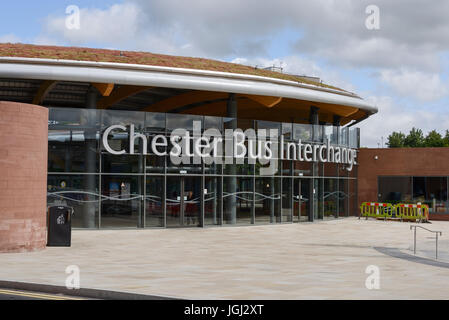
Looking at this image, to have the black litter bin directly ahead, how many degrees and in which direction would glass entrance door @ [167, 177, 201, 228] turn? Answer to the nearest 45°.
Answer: approximately 45° to its right

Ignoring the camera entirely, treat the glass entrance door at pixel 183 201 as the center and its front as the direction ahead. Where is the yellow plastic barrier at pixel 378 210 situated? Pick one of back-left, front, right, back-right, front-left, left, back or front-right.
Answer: back-left

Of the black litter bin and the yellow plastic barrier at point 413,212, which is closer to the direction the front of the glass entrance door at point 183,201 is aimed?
the black litter bin

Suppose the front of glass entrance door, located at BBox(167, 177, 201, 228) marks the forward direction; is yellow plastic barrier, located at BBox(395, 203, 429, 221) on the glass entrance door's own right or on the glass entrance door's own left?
on the glass entrance door's own left

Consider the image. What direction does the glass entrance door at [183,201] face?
toward the camera

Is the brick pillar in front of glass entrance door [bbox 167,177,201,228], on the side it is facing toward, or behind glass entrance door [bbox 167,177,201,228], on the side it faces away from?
in front

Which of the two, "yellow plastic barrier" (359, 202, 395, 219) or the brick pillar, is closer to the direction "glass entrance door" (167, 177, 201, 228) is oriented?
the brick pillar
